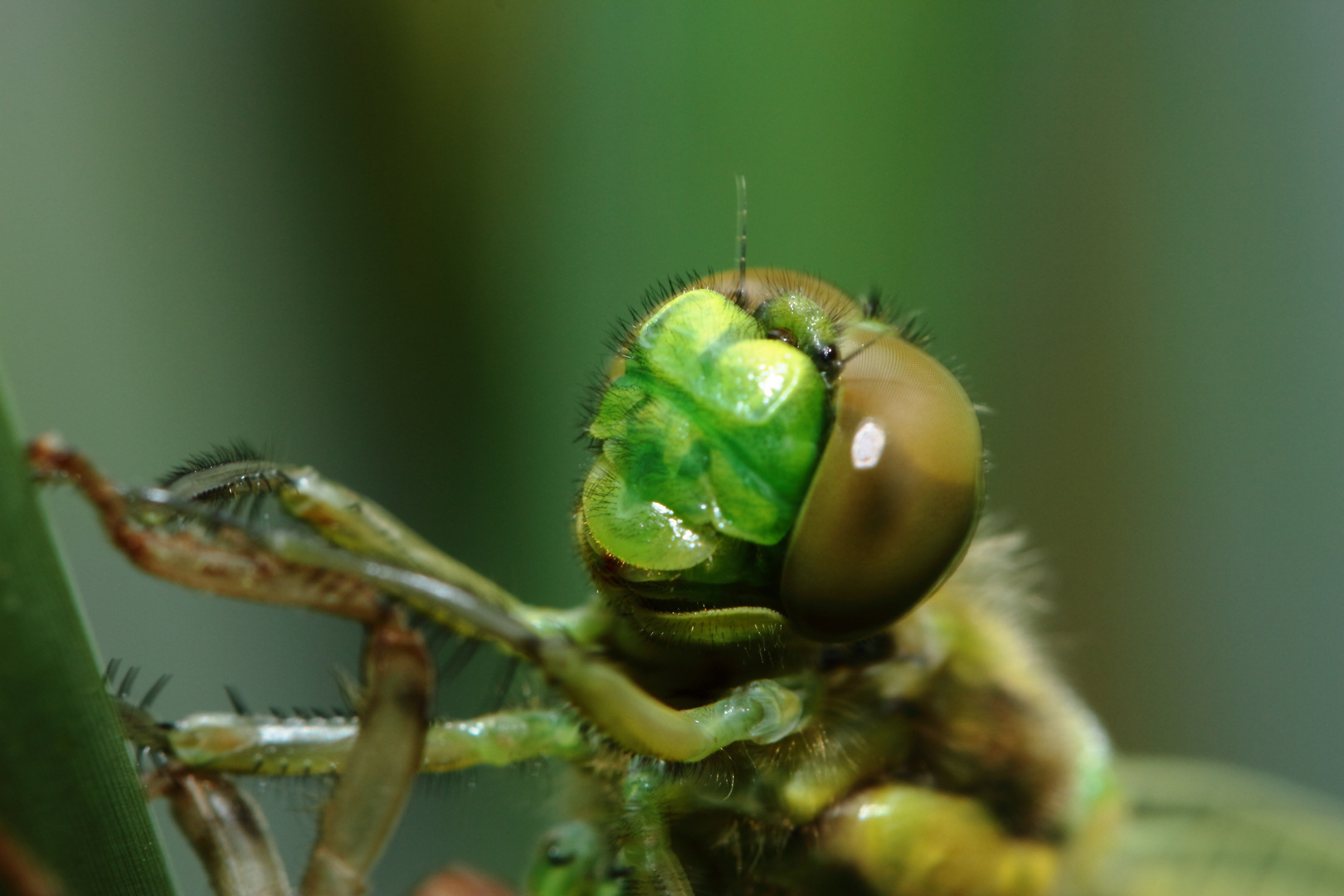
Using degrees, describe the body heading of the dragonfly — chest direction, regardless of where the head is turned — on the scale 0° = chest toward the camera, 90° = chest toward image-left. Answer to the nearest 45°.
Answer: approximately 45°
